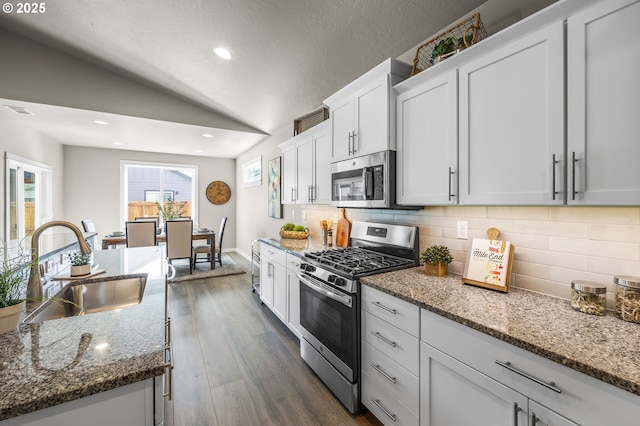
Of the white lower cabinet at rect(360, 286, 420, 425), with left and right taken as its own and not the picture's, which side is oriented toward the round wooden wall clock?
right

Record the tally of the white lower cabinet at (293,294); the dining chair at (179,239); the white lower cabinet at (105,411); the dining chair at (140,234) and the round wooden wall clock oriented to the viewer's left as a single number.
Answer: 1

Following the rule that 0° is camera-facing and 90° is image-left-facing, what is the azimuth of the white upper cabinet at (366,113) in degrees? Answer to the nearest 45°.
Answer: approximately 45°

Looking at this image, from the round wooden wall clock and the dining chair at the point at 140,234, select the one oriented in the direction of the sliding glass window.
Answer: the dining chair

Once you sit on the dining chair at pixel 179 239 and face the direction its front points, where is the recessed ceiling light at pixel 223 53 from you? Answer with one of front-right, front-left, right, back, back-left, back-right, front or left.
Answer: back

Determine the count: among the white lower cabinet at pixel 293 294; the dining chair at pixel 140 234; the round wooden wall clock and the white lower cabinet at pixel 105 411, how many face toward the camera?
1

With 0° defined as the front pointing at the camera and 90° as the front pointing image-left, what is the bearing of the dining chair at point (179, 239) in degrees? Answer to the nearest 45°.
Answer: approximately 180°

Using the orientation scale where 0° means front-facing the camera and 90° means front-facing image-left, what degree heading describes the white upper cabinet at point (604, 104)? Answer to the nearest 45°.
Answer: approximately 45°

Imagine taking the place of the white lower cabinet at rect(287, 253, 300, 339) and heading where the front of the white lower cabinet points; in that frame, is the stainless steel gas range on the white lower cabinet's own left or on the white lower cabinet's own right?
on the white lower cabinet's own left

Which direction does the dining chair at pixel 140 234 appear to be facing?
away from the camera

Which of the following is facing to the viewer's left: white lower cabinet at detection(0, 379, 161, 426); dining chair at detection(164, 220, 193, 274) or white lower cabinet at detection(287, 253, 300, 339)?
white lower cabinet at detection(287, 253, 300, 339)

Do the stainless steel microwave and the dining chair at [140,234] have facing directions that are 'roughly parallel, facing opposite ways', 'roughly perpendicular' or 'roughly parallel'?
roughly perpendicular

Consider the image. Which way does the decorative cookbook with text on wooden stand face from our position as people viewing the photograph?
facing the viewer and to the left of the viewer
